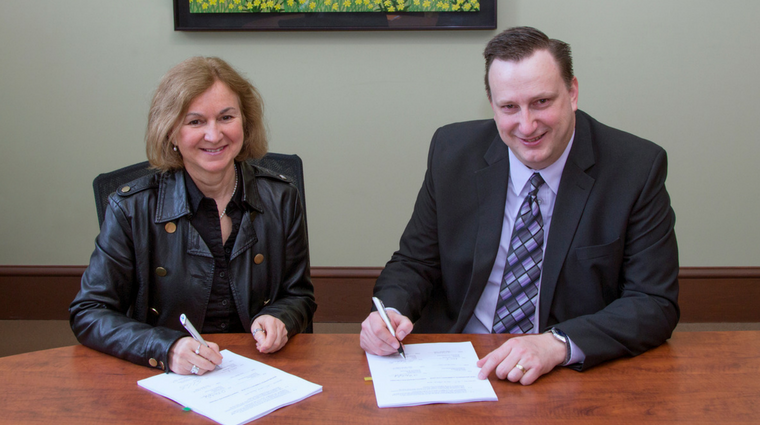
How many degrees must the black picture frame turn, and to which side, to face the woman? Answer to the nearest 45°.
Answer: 0° — it already faces them

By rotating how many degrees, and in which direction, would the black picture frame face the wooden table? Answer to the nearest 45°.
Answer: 0° — it already faces it

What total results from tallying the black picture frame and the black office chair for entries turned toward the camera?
2

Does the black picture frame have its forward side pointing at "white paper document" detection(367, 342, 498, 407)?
yes

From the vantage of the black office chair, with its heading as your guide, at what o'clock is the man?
The man is roughly at 10 o'clock from the black office chair.

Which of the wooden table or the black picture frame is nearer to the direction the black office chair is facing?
the wooden table

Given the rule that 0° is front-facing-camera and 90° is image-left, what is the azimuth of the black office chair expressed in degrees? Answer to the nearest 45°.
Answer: approximately 0°
